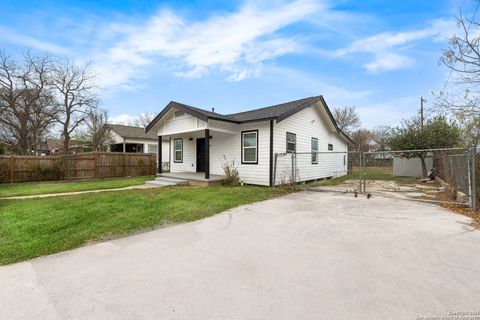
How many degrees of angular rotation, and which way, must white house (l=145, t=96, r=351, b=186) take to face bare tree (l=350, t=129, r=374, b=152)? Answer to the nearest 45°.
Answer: approximately 180°

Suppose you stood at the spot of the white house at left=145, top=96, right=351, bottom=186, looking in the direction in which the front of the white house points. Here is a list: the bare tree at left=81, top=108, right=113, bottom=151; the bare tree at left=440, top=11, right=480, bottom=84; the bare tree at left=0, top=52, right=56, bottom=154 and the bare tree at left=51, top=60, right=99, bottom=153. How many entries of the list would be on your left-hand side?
1

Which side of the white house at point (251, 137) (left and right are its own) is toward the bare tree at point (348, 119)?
back

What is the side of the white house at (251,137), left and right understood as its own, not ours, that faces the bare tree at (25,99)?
right

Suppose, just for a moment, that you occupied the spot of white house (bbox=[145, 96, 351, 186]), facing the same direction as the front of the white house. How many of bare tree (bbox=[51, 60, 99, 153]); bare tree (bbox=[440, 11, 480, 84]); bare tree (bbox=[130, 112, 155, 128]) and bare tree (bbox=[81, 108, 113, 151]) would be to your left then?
1

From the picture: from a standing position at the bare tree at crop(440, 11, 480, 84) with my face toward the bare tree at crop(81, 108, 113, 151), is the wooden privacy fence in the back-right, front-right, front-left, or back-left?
front-left

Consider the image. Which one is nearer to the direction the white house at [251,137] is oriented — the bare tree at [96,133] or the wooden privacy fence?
the wooden privacy fence

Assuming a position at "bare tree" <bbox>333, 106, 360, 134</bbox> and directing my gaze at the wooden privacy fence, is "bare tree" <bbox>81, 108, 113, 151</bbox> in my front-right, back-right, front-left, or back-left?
front-right

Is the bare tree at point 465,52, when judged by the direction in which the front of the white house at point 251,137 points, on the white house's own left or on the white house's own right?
on the white house's own left

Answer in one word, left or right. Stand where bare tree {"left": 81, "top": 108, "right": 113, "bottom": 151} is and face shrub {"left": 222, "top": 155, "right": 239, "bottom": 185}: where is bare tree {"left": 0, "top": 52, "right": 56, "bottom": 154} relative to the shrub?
right

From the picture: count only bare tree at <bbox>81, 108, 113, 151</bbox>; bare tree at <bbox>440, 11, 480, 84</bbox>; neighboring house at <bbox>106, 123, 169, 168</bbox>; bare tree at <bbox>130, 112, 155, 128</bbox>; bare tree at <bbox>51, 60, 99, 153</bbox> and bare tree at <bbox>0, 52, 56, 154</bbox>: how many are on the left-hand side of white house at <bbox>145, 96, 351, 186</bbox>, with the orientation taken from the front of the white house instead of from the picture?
1

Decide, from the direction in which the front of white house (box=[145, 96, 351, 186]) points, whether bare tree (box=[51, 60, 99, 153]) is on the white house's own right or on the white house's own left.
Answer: on the white house's own right

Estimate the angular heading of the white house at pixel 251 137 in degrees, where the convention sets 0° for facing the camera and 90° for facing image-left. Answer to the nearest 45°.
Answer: approximately 45°

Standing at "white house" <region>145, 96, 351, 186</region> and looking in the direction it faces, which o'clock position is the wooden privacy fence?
The wooden privacy fence is roughly at 2 o'clock from the white house.

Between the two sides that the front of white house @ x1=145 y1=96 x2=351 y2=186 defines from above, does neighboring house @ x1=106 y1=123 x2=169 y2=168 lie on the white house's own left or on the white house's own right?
on the white house's own right

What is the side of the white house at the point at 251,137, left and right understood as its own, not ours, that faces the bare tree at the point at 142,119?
right
